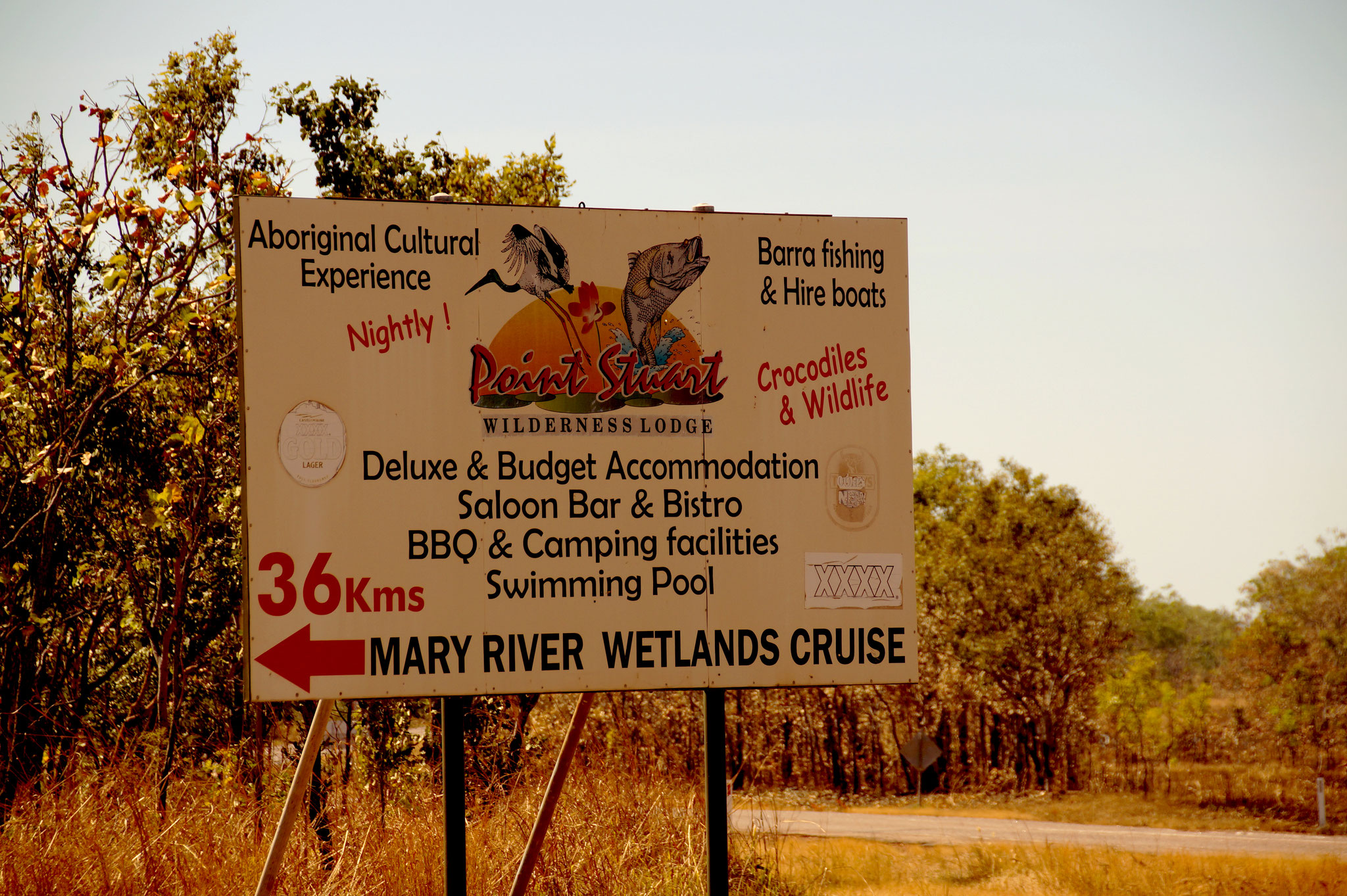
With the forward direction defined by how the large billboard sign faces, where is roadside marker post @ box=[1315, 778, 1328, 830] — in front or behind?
behind

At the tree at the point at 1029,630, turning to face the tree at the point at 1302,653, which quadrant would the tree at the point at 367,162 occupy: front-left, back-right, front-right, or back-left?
back-right

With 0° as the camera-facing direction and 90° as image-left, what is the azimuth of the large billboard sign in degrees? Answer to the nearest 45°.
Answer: approximately 0°
